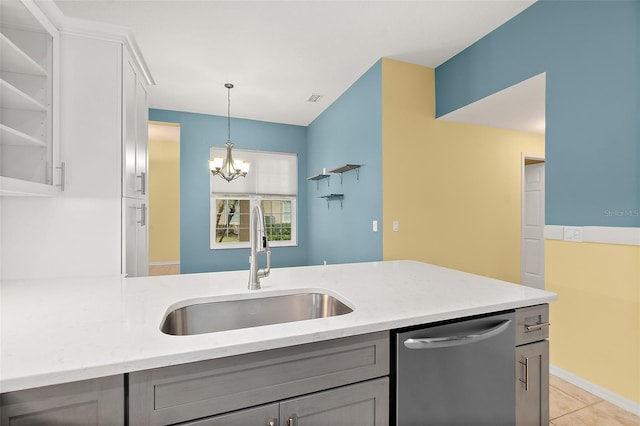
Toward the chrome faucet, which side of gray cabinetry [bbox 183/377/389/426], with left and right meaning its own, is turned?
back

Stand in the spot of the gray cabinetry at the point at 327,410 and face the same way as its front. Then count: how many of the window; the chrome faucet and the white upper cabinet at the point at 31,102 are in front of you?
0

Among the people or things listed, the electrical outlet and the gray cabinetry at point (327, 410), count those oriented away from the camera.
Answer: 0

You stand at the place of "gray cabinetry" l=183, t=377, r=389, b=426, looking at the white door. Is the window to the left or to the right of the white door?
left

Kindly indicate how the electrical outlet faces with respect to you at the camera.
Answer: facing the viewer and to the left of the viewer

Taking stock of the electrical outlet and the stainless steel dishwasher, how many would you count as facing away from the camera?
0

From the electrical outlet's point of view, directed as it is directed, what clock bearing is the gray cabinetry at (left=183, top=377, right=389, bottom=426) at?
The gray cabinetry is roughly at 11 o'clock from the electrical outlet.

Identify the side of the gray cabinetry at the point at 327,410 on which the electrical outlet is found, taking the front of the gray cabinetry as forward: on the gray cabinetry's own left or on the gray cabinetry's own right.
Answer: on the gray cabinetry's own left

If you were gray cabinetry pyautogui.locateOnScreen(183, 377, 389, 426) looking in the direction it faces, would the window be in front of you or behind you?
behind

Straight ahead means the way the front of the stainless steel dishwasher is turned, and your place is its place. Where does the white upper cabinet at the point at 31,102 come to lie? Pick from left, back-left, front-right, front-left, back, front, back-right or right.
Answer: back-right

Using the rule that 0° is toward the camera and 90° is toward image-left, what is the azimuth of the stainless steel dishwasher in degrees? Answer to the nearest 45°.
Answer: approximately 315°

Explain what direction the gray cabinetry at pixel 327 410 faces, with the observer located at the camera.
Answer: facing the viewer and to the right of the viewer

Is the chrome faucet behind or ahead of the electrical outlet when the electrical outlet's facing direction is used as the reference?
ahead
